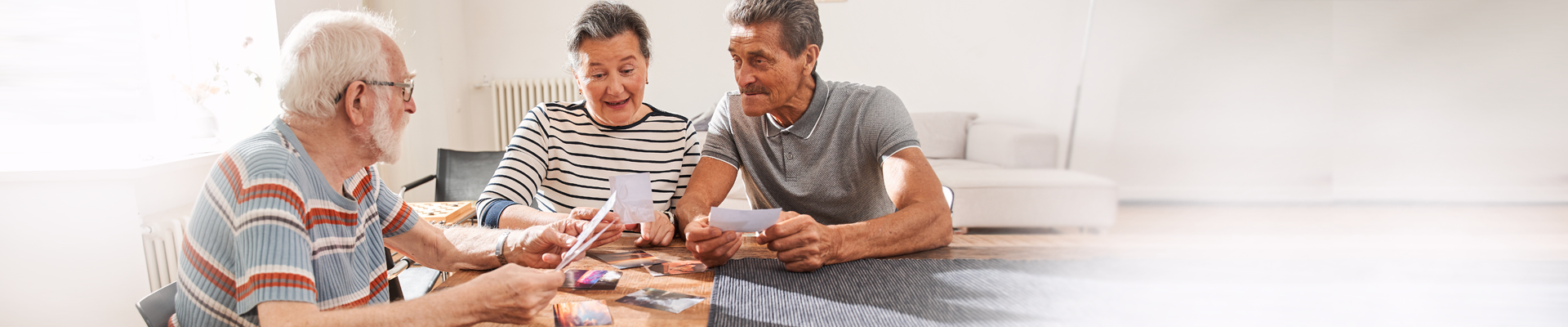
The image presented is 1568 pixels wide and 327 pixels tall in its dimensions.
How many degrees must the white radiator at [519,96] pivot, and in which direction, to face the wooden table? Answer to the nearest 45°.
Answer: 0° — it already faces it

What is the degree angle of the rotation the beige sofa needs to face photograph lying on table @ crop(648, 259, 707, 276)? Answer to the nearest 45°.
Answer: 0° — it already faces it

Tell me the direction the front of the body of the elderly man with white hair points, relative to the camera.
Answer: to the viewer's right

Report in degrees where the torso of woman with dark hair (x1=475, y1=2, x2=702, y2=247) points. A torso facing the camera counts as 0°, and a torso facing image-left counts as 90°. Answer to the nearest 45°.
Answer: approximately 0°

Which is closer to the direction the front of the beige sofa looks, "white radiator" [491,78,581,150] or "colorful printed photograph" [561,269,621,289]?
the colorful printed photograph

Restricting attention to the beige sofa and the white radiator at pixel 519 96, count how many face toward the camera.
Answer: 2

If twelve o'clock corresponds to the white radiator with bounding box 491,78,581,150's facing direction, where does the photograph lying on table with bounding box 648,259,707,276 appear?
The photograph lying on table is roughly at 12 o'clock from the white radiator.

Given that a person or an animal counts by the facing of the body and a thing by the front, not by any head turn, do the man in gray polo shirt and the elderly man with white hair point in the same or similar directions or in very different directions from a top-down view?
very different directions
